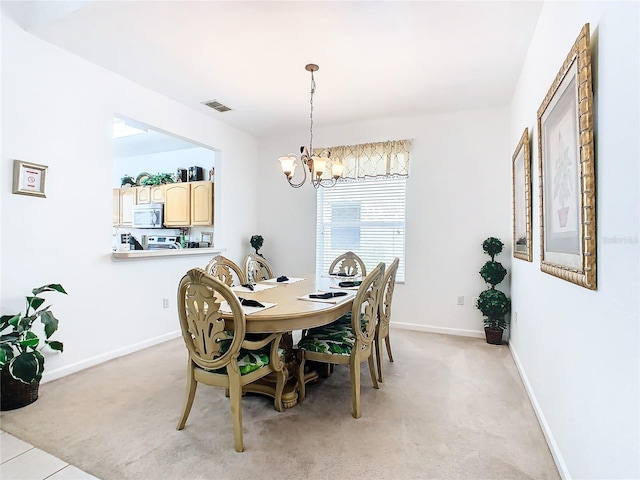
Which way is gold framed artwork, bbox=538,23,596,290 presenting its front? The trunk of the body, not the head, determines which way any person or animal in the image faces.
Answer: to the viewer's left

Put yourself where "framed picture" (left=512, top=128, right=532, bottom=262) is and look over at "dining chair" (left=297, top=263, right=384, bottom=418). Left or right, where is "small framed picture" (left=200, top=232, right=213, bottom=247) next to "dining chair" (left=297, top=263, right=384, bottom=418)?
right

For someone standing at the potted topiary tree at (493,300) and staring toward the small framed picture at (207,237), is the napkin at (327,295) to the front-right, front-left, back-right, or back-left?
front-left

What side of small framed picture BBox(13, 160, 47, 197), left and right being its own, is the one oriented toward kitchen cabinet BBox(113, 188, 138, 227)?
left

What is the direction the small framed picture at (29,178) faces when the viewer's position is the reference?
facing the viewer and to the right of the viewer

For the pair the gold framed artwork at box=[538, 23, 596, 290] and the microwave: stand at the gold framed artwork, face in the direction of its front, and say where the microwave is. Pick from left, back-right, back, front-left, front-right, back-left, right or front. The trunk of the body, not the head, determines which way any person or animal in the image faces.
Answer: front

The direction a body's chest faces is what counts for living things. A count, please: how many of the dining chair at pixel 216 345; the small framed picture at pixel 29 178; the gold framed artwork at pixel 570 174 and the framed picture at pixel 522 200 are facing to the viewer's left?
2

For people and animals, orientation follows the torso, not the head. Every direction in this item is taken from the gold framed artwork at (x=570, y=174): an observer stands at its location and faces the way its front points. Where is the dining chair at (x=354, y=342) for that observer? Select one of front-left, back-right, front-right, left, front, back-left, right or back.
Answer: front

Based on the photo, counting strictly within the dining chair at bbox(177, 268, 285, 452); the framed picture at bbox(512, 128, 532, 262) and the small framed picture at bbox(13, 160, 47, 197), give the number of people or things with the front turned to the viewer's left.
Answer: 1

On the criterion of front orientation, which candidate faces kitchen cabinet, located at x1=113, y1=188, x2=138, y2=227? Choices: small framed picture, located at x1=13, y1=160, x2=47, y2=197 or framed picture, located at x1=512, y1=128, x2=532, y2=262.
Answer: the framed picture

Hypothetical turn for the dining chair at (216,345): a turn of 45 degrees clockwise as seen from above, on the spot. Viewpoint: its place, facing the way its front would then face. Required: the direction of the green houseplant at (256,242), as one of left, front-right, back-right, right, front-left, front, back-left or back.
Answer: left

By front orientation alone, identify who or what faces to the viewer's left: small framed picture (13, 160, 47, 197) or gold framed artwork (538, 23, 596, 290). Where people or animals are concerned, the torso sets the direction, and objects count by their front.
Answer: the gold framed artwork

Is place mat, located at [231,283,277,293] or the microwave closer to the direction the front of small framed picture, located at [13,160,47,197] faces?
the place mat

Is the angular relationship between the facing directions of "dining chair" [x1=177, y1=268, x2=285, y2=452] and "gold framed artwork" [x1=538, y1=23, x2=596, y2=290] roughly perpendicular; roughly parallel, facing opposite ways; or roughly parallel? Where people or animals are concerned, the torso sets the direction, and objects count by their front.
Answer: roughly perpendicular

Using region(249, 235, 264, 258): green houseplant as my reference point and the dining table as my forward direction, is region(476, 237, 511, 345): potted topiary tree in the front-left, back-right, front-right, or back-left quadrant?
front-left

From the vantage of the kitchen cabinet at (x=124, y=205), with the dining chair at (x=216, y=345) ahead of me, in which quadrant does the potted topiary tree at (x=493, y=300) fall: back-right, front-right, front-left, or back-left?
front-left

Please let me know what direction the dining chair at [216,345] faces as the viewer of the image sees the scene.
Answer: facing away from the viewer and to the right of the viewer

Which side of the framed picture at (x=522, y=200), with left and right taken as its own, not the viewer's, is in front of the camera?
left

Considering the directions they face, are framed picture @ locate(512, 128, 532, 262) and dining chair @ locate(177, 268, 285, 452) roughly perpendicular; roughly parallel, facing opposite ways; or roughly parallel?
roughly perpendicular

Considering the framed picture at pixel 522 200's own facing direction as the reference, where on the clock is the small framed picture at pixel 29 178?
The small framed picture is roughly at 11 o'clock from the framed picture.
